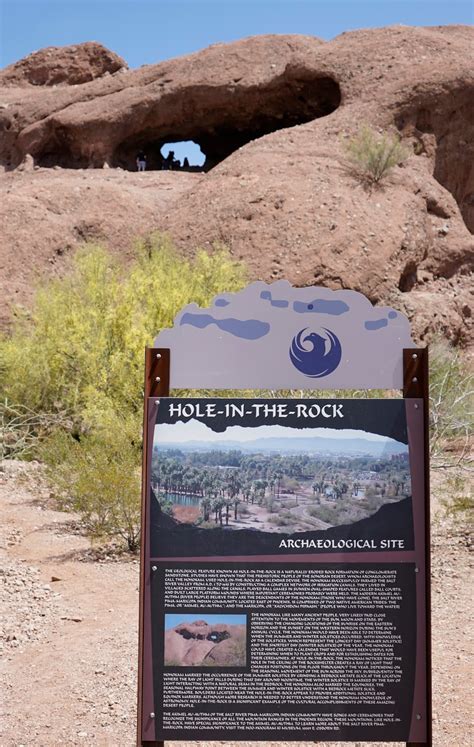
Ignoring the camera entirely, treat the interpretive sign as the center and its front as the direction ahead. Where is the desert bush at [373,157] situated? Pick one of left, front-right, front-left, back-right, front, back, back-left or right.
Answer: back

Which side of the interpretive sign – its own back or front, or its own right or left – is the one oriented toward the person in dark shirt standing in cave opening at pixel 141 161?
back

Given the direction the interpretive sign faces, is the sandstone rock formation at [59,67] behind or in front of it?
behind

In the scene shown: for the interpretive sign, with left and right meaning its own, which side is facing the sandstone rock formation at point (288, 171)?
back

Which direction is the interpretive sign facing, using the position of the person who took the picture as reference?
facing the viewer

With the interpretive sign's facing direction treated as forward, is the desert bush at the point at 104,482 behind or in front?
behind

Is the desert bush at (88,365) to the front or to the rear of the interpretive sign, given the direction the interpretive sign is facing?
to the rear
